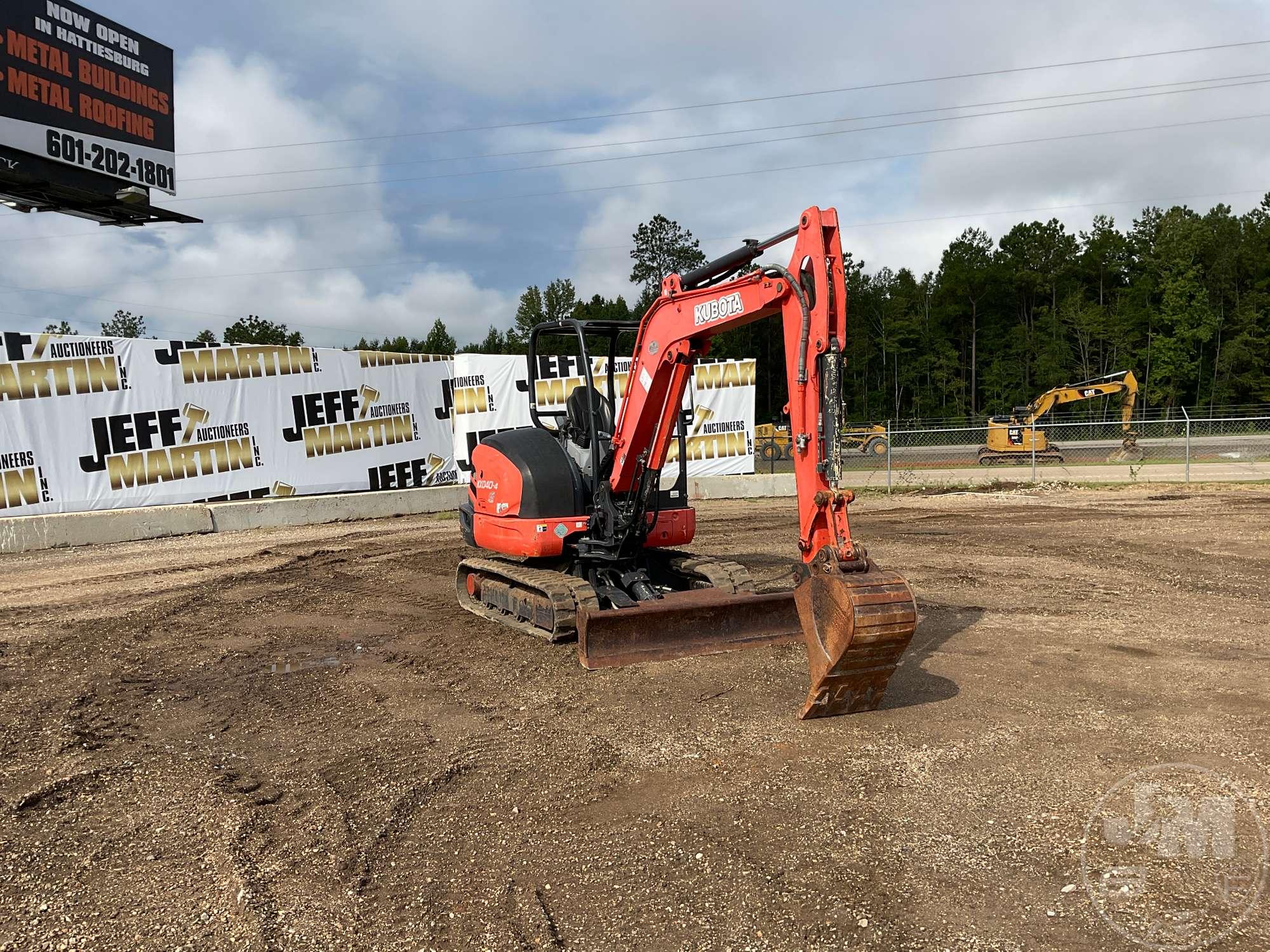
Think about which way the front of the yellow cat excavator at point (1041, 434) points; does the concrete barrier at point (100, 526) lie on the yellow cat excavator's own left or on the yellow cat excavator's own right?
on the yellow cat excavator's own right

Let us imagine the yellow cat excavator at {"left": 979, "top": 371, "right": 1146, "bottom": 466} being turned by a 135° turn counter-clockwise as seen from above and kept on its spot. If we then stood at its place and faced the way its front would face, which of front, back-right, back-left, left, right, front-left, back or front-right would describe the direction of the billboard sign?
left

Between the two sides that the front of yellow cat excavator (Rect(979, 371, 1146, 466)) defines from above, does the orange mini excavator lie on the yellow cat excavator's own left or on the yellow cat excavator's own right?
on the yellow cat excavator's own right

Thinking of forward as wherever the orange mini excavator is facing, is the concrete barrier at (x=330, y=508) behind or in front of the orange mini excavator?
behind

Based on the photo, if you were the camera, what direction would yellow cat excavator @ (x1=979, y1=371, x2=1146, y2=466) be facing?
facing to the right of the viewer

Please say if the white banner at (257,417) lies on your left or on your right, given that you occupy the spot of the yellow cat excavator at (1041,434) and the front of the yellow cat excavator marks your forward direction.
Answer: on your right

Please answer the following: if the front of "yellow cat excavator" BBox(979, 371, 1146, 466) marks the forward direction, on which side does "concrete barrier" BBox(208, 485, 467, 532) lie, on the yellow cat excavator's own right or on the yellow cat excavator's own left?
on the yellow cat excavator's own right
